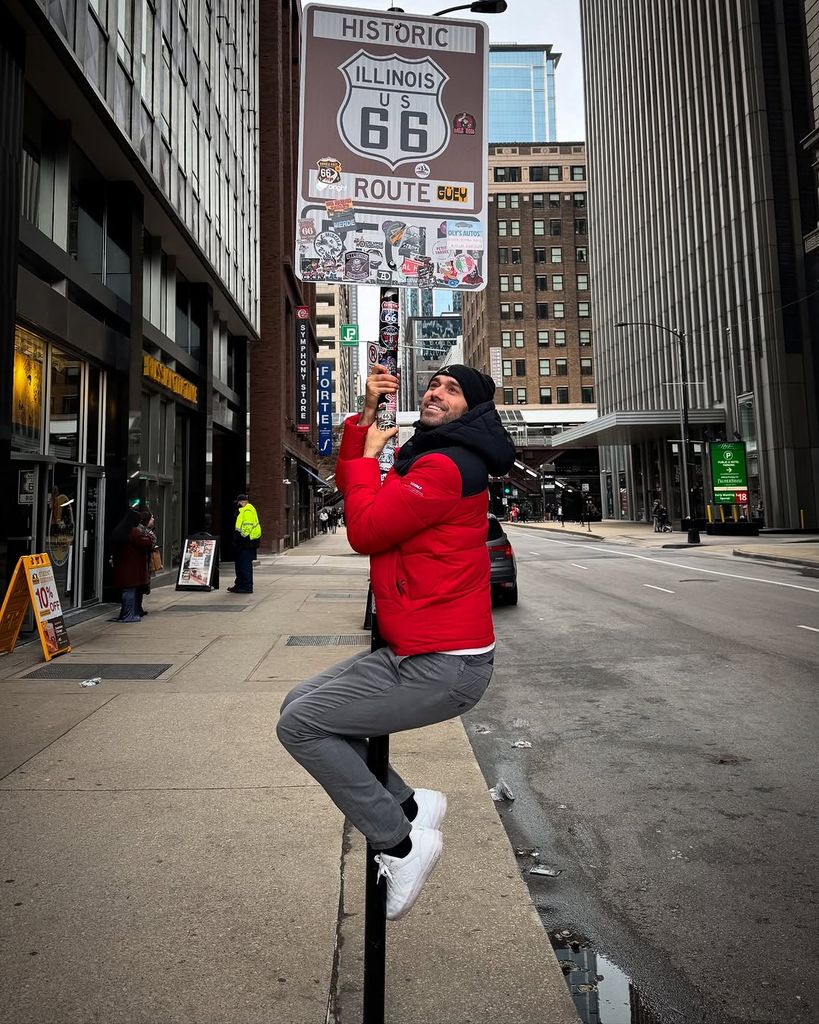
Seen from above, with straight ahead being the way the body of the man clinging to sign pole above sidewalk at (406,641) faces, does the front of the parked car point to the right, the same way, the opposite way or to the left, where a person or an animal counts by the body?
to the right

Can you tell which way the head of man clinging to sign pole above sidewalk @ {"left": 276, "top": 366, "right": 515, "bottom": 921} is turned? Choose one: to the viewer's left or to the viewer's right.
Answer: to the viewer's left

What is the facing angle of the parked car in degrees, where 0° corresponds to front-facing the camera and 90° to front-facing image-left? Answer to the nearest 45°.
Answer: approximately 180°

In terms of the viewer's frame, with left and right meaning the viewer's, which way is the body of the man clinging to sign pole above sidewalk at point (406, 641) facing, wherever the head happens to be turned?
facing to the left of the viewer
